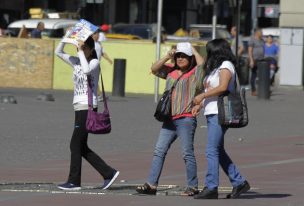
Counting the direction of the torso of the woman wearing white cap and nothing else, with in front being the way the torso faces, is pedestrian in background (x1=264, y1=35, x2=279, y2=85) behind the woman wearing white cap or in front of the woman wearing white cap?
behind

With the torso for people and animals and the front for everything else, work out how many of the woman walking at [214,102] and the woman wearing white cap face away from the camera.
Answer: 0

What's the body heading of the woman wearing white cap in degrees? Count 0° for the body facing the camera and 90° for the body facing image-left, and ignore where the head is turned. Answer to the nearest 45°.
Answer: approximately 45°

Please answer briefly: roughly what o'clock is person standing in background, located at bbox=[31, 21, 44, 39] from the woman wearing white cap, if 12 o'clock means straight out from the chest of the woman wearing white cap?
The person standing in background is roughly at 4 o'clock from the woman wearing white cap.

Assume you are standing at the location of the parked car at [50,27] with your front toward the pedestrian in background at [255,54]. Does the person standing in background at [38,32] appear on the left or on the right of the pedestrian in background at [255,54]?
right

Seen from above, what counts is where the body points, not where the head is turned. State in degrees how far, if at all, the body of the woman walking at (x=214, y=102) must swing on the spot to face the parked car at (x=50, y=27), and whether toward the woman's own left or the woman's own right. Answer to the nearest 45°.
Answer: approximately 90° to the woman's own right

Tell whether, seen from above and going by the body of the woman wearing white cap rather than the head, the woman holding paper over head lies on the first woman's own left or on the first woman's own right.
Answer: on the first woman's own right

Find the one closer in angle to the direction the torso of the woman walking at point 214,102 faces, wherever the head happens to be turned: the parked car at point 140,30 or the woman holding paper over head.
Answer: the woman holding paper over head
